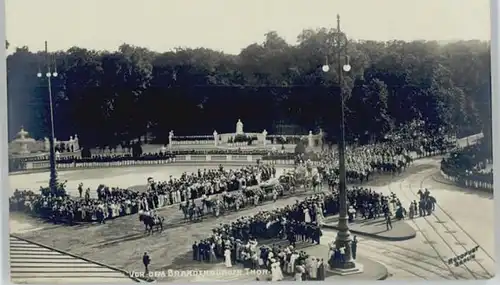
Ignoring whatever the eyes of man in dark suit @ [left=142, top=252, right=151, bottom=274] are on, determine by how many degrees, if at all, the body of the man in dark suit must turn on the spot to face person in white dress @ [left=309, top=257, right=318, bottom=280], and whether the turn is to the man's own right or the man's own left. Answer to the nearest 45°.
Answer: approximately 90° to the man's own right

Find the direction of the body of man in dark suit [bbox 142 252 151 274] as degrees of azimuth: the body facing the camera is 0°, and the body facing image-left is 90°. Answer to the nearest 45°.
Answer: approximately 180°
